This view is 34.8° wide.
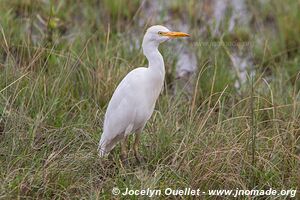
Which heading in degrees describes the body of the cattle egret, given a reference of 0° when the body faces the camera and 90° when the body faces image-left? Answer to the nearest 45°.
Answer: approximately 270°
